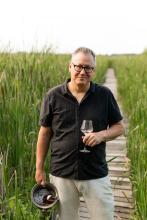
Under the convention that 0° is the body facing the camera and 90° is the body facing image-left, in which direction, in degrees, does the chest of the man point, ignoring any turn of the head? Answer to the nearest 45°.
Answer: approximately 0°
